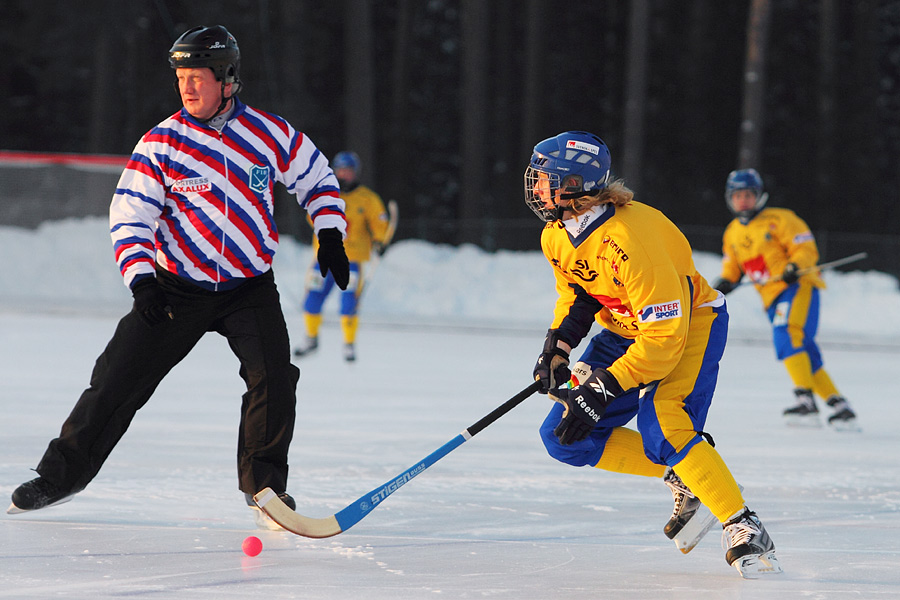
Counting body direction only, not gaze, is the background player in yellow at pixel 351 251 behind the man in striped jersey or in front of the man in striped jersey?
behind

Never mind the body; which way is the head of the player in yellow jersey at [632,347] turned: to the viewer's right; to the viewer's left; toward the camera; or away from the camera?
to the viewer's left

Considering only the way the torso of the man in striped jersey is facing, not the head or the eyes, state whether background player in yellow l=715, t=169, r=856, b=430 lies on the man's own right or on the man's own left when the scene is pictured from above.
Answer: on the man's own left

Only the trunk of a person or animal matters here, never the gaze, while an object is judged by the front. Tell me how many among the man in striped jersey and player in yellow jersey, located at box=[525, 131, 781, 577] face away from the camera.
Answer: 0

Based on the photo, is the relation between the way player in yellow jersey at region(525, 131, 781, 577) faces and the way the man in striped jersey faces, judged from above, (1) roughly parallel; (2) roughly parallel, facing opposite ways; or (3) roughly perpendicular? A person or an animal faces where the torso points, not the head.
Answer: roughly perpendicular

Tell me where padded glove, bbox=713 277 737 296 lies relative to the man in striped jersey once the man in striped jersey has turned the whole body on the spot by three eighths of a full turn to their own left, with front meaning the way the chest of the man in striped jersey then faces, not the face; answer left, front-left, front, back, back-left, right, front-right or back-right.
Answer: front

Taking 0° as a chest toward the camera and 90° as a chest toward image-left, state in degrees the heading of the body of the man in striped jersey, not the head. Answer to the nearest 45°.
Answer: approximately 0°

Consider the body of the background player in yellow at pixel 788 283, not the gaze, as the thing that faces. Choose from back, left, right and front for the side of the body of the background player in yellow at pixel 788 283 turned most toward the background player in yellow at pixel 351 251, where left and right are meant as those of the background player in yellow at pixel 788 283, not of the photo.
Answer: right

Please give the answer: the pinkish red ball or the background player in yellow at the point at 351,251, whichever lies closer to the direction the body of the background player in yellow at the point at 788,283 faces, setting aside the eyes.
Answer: the pinkish red ball
